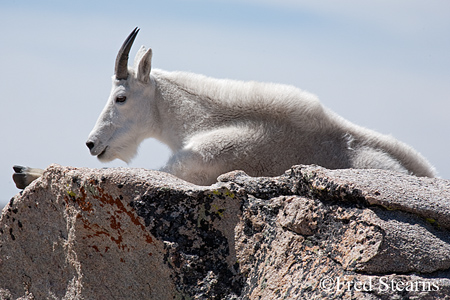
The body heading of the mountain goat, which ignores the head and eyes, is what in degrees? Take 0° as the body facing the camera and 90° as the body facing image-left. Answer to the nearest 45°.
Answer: approximately 90°
